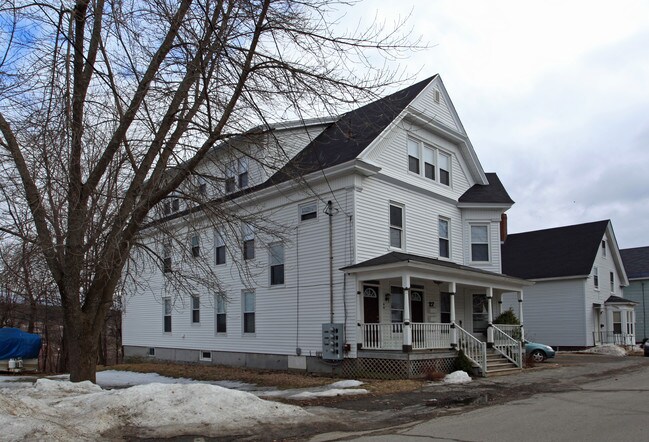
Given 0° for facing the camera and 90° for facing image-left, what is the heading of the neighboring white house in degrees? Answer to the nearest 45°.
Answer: approximately 315°
